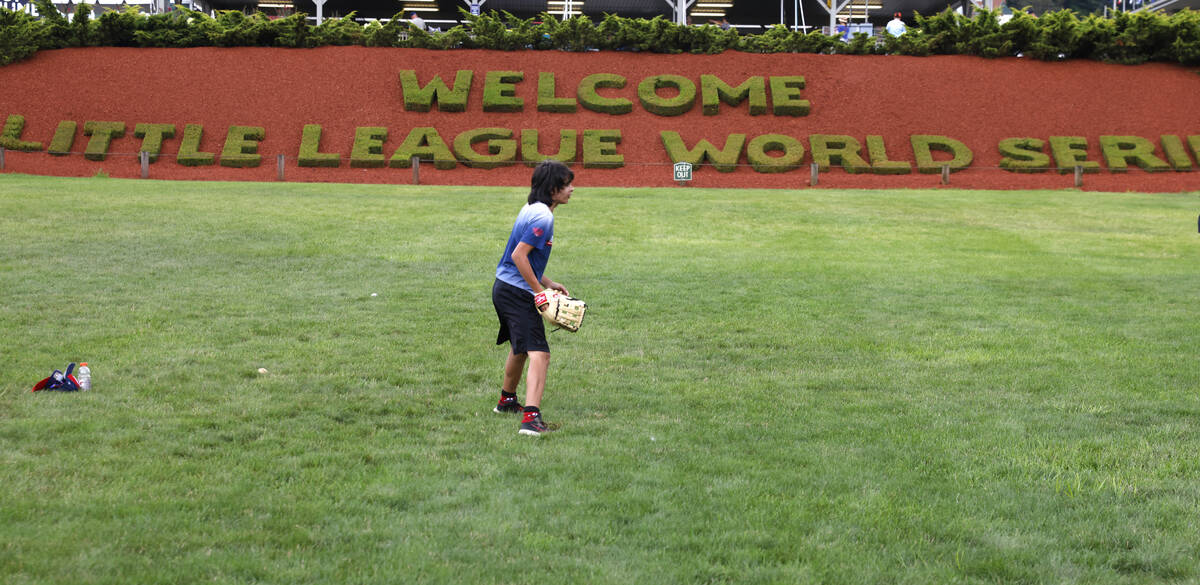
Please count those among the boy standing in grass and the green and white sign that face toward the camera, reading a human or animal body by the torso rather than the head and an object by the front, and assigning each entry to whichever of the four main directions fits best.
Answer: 1

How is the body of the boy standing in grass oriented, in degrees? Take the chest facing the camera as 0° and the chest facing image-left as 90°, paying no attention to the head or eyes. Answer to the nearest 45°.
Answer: approximately 270°

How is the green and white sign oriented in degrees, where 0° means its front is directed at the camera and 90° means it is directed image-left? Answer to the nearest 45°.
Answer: approximately 0°

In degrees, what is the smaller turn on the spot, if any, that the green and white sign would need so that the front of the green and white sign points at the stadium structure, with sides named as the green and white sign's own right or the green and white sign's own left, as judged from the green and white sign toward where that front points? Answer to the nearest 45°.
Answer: approximately 180°

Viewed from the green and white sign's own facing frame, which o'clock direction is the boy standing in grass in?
The boy standing in grass is roughly at 12 o'clock from the green and white sign.

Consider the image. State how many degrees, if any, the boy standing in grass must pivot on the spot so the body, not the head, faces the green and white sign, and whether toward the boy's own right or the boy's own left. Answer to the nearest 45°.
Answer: approximately 90° to the boy's own left

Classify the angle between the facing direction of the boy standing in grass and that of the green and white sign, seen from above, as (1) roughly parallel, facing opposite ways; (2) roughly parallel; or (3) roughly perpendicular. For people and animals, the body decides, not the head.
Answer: roughly perpendicular

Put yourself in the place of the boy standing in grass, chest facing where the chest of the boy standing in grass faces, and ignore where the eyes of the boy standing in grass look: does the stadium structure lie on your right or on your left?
on your left

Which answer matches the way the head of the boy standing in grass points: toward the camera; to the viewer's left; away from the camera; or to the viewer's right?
to the viewer's right

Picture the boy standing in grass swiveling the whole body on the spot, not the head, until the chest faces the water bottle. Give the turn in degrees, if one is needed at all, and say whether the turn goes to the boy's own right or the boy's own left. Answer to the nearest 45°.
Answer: approximately 180°

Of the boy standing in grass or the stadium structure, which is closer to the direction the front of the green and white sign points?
the boy standing in grass
